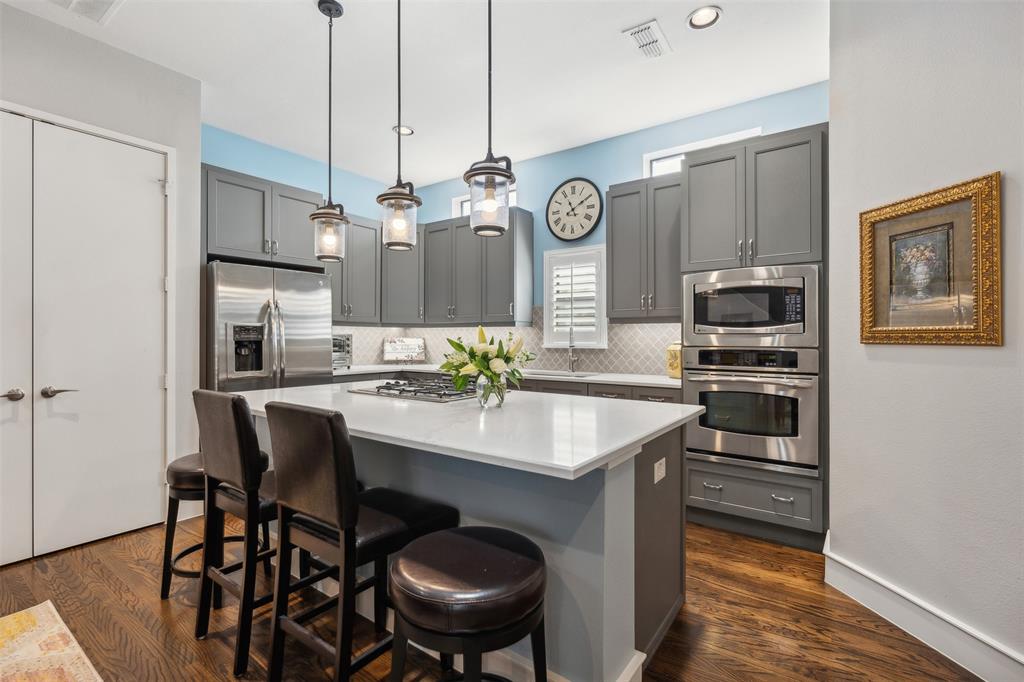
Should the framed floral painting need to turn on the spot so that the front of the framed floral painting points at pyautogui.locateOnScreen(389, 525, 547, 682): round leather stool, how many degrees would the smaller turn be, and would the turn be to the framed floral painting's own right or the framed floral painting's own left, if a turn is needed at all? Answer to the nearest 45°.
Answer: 0° — it already faces it

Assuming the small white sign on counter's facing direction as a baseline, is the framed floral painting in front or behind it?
in front

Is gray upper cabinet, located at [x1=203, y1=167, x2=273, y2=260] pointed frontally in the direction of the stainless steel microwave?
yes

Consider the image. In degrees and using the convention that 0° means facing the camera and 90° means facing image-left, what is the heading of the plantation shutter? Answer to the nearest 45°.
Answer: approximately 45°

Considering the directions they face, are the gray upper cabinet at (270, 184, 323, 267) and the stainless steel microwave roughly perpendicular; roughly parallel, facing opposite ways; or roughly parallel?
roughly perpendicular

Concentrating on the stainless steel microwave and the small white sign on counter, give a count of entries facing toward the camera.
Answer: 2

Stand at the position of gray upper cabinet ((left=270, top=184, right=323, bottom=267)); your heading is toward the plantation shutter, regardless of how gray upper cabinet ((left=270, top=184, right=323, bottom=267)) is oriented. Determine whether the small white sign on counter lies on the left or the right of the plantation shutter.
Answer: left

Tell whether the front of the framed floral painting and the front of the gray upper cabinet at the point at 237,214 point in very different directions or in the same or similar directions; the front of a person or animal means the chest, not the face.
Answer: very different directions

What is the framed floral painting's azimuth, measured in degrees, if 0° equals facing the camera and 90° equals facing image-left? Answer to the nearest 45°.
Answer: approximately 45°

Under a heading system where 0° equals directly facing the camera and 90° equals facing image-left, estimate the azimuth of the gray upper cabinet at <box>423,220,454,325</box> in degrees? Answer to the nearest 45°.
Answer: approximately 45°
